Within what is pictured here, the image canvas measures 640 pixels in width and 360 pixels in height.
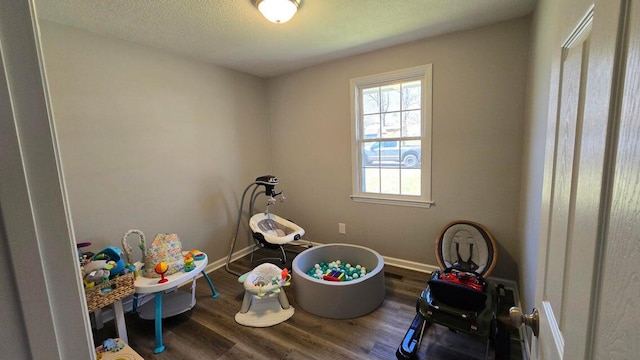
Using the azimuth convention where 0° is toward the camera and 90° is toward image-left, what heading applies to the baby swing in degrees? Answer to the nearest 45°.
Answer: approximately 315°

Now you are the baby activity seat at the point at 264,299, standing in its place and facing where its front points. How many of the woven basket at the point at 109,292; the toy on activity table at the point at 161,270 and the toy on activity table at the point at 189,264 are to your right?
3

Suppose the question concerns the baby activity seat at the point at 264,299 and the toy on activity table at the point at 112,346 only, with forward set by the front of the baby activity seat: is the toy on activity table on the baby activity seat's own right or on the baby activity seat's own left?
on the baby activity seat's own right

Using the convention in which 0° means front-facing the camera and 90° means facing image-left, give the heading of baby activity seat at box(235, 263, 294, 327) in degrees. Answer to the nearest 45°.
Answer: approximately 0°

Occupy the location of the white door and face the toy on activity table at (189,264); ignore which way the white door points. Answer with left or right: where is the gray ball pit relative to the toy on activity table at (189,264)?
right

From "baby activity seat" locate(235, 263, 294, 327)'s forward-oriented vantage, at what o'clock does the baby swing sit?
The baby swing is roughly at 6 o'clock from the baby activity seat.

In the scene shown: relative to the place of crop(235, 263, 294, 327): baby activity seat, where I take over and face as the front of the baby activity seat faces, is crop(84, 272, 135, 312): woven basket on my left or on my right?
on my right

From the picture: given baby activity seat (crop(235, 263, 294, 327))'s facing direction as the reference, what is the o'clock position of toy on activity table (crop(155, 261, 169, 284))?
The toy on activity table is roughly at 3 o'clock from the baby activity seat.

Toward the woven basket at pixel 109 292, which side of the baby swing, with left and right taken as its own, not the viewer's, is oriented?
right
